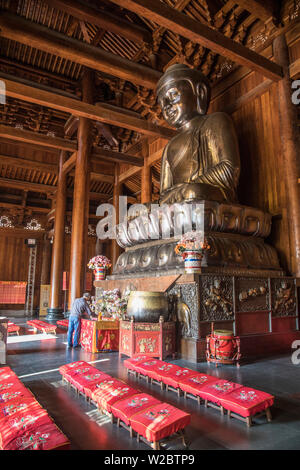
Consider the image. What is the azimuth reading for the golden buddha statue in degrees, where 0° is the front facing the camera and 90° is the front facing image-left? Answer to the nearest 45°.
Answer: approximately 45°

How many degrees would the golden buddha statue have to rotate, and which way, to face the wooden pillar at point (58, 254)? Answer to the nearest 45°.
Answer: approximately 90° to its right

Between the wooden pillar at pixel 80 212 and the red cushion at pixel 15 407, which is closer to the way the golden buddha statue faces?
the red cushion
